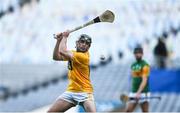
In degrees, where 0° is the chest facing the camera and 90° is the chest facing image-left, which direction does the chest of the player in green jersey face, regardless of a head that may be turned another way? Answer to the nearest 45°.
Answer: approximately 45°
